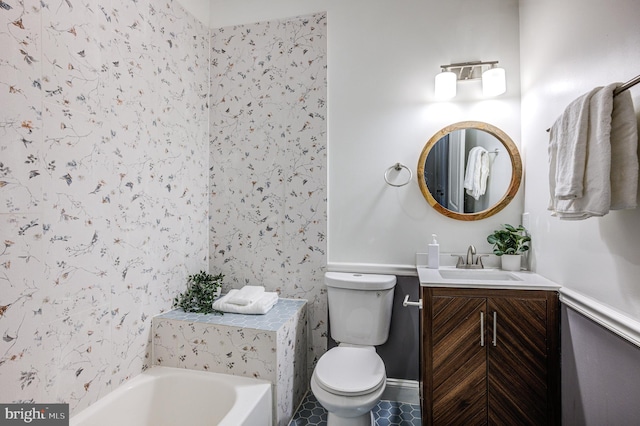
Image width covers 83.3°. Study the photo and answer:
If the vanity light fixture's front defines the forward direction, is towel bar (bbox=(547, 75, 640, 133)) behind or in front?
in front

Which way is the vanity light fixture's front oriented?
toward the camera

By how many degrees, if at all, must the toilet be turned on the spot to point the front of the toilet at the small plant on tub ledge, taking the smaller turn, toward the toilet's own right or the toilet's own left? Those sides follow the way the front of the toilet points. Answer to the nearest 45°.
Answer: approximately 90° to the toilet's own right

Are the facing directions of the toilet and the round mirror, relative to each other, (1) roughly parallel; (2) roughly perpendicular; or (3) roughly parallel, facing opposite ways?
roughly parallel

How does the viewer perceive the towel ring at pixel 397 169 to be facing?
facing the viewer

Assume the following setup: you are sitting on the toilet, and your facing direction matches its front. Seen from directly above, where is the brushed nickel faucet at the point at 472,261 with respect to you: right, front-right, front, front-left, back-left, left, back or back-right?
left

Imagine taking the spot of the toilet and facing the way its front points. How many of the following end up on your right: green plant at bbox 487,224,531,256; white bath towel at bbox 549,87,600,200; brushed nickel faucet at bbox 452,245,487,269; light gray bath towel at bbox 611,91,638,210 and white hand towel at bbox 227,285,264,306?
1
